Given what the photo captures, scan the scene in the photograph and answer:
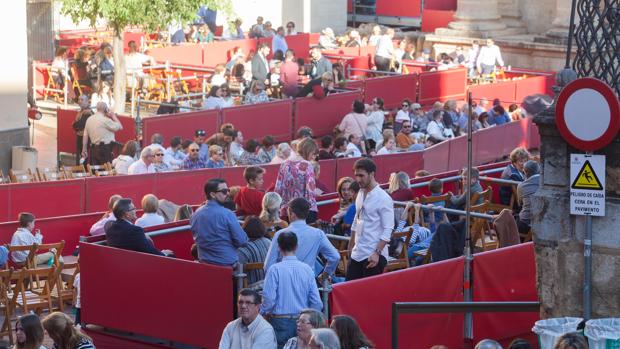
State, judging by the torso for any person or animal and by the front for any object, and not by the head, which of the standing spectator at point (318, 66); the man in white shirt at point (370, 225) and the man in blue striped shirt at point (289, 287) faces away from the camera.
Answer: the man in blue striped shirt

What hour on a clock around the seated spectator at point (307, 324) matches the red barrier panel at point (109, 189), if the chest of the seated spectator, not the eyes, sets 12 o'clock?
The red barrier panel is roughly at 4 o'clock from the seated spectator.

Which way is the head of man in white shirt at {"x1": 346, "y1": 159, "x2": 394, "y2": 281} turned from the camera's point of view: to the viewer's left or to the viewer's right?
to the viewer's left

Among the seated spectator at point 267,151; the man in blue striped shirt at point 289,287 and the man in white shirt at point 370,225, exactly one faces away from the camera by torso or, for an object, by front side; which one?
the man in blue striped shirt

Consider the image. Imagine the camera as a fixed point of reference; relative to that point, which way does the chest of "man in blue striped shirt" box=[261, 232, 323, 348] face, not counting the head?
away from the camera

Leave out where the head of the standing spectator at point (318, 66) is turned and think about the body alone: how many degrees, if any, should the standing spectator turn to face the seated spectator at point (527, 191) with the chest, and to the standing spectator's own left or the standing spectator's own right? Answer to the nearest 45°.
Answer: approximately 45° to the standing spectator's own left

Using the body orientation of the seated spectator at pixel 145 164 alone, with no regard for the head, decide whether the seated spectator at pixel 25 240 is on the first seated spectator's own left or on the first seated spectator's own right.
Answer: on the first seated spectator's own right

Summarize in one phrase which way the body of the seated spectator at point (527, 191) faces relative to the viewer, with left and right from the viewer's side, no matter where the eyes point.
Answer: facing to the left of the viewer

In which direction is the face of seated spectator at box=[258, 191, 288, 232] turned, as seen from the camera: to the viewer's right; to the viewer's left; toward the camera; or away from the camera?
away from the camera

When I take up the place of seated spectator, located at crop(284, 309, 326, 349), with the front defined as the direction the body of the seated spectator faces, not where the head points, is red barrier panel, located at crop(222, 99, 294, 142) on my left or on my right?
on my right

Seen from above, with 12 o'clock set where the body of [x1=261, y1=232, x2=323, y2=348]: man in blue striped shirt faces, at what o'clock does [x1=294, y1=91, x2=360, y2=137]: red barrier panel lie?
The red barrier panel is roughly at 12 o'clock from the man in blue striped shirt.
